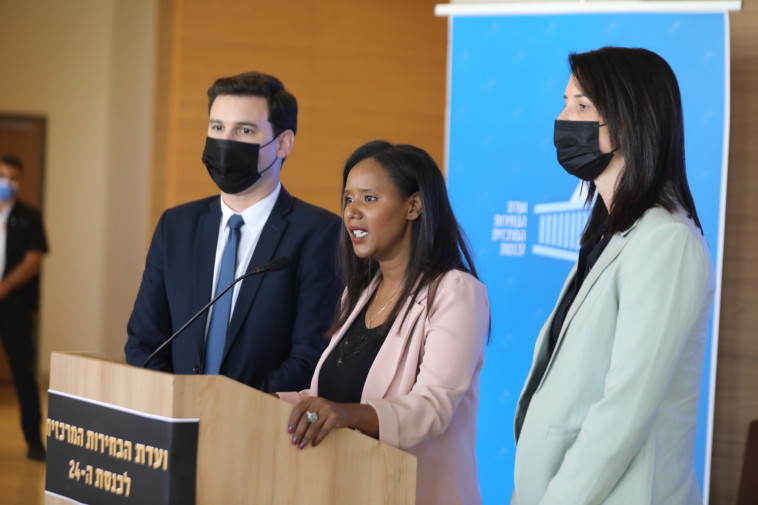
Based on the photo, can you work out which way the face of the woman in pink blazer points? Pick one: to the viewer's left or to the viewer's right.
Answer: to the viewer's left

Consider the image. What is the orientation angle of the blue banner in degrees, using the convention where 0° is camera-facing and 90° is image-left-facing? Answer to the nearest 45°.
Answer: approximately 0°

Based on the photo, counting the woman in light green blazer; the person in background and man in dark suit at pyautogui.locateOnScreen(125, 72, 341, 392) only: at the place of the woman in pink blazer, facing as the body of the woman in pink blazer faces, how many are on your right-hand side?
2

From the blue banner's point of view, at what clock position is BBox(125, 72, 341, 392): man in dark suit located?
The man in dark suit is roughly at 1 o'clock from the blue banner.

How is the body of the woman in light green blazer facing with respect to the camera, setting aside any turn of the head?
to the viewer's left

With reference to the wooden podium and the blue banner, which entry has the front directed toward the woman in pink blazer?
the blue banner

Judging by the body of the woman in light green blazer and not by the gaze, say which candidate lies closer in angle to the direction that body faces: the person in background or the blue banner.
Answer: the person in background

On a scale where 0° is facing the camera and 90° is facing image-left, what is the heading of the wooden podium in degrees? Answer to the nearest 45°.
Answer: approximately 45°

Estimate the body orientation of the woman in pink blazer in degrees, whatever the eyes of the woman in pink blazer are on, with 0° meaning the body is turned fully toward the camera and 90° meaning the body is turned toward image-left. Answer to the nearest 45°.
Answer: approximately 45°

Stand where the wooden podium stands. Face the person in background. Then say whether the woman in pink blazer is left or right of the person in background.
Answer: right

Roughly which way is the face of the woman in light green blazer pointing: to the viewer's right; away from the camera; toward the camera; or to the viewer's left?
to the viewer's left

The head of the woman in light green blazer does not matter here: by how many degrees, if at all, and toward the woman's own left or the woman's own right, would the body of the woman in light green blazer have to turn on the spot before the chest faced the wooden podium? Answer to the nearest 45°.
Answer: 0° — they already face it
